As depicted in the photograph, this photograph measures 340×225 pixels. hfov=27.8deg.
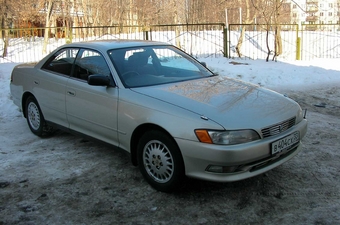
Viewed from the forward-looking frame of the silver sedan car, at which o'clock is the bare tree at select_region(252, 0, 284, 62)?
The bare tree is roughly at 8 o'clock from the silver sedan car.

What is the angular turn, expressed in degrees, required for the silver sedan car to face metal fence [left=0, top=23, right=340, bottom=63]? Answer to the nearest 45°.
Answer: approximately 135° to its left

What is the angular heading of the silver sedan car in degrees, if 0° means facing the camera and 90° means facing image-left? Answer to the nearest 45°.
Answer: approximately 315°
